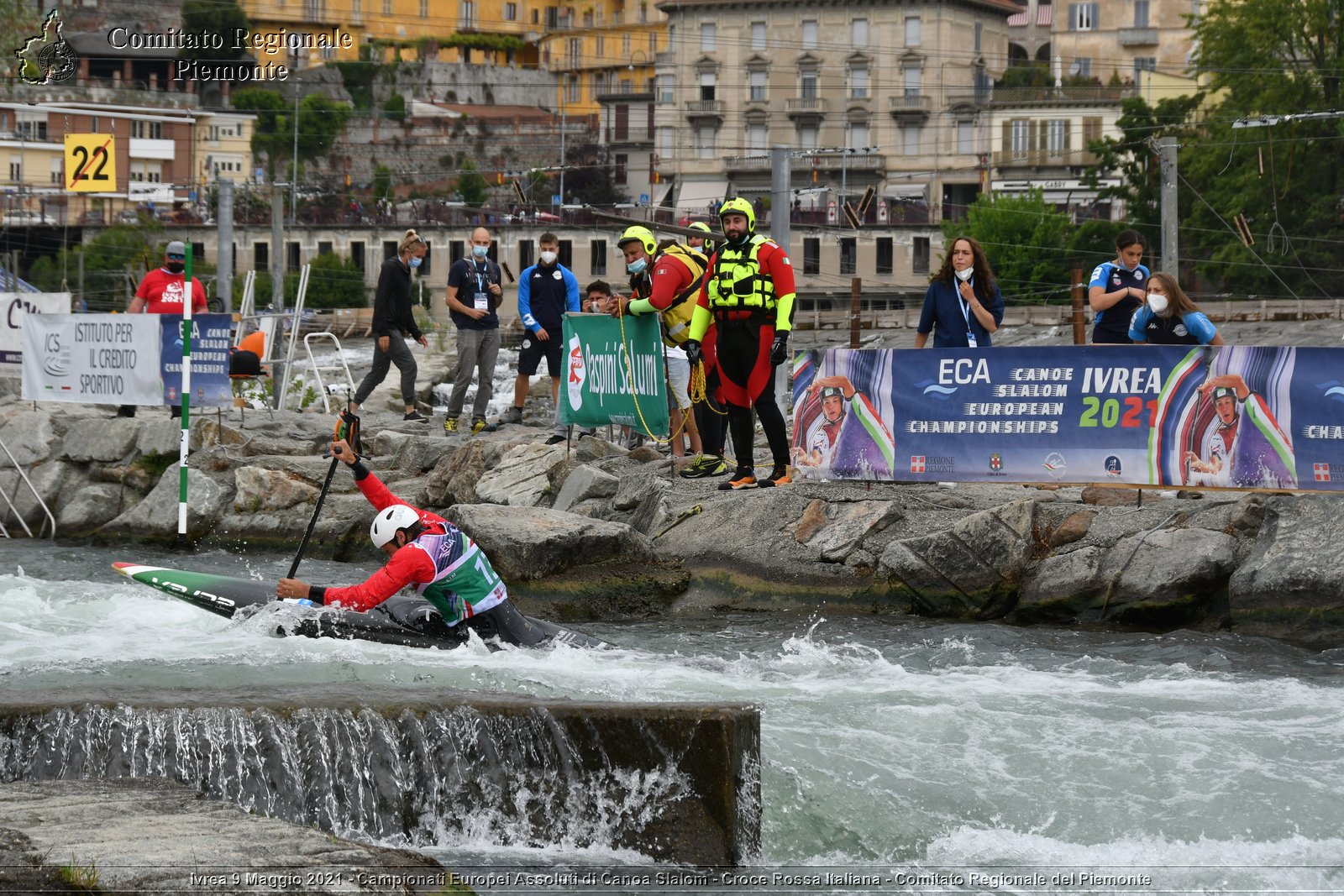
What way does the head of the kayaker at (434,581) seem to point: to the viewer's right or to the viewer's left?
to the viewer's left

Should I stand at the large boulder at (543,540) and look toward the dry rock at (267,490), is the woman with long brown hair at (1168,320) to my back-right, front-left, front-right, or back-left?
back-right

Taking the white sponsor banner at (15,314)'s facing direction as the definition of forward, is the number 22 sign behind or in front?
behind

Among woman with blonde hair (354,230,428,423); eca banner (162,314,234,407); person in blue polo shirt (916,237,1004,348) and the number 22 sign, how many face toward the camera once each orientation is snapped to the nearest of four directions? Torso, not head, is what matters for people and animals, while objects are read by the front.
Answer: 3

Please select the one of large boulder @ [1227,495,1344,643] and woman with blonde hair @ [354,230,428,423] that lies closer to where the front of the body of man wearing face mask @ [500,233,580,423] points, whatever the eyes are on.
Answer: the large boulder

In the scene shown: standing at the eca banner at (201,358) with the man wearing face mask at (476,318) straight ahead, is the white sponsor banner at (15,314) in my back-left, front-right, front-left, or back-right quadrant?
back-left

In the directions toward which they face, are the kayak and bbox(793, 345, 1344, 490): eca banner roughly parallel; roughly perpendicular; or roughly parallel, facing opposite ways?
roughly perpendicular

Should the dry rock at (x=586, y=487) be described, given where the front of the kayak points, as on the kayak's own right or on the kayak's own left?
on the kayak's own right

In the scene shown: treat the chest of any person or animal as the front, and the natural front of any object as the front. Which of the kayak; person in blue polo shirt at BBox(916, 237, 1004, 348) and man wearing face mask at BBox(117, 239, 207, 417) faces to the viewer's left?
the kayak
